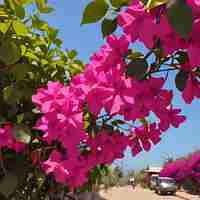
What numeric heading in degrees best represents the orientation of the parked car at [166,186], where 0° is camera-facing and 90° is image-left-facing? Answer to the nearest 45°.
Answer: approximately 0°

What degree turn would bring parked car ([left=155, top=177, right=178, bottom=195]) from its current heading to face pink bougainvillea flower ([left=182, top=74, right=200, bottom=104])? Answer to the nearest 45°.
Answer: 0° — it already faces it
